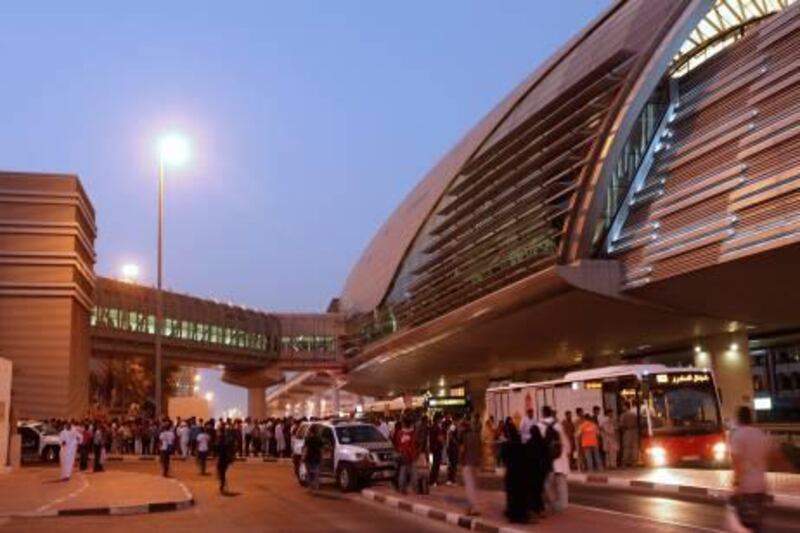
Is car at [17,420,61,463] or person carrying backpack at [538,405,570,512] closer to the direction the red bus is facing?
the person carrying backpack

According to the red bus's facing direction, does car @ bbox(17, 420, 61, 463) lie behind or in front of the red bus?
behind

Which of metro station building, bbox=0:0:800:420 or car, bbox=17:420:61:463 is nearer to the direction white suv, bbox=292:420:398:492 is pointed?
the metro station building

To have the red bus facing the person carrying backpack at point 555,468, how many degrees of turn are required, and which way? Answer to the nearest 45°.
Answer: approximately 45° to its right

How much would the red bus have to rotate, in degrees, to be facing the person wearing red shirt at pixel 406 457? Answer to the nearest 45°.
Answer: approximately 90° to its right

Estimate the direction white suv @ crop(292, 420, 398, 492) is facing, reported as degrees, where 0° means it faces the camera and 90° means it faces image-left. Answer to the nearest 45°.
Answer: approximately 315°

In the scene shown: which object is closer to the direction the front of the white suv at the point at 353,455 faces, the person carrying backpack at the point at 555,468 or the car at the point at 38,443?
the person carrying backpack

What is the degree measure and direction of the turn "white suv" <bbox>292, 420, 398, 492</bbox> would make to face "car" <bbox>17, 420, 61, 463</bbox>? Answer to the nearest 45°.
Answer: approximately 180°

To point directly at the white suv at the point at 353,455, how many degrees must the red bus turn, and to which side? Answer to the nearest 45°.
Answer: approximately 90° to its right

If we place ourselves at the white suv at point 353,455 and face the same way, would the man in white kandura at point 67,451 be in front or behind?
behind
